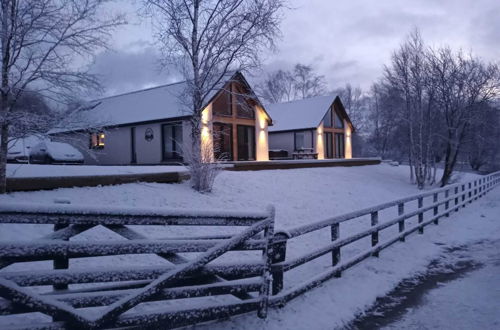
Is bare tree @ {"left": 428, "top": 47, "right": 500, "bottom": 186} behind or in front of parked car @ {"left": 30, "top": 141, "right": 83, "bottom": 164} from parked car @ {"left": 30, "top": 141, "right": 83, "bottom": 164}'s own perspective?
in front

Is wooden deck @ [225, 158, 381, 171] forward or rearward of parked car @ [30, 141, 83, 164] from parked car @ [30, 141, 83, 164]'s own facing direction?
forward

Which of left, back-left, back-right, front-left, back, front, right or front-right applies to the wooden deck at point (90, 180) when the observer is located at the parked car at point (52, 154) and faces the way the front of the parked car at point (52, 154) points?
front-right

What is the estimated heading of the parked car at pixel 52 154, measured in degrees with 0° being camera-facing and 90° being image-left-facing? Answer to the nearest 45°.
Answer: approximately 315°
